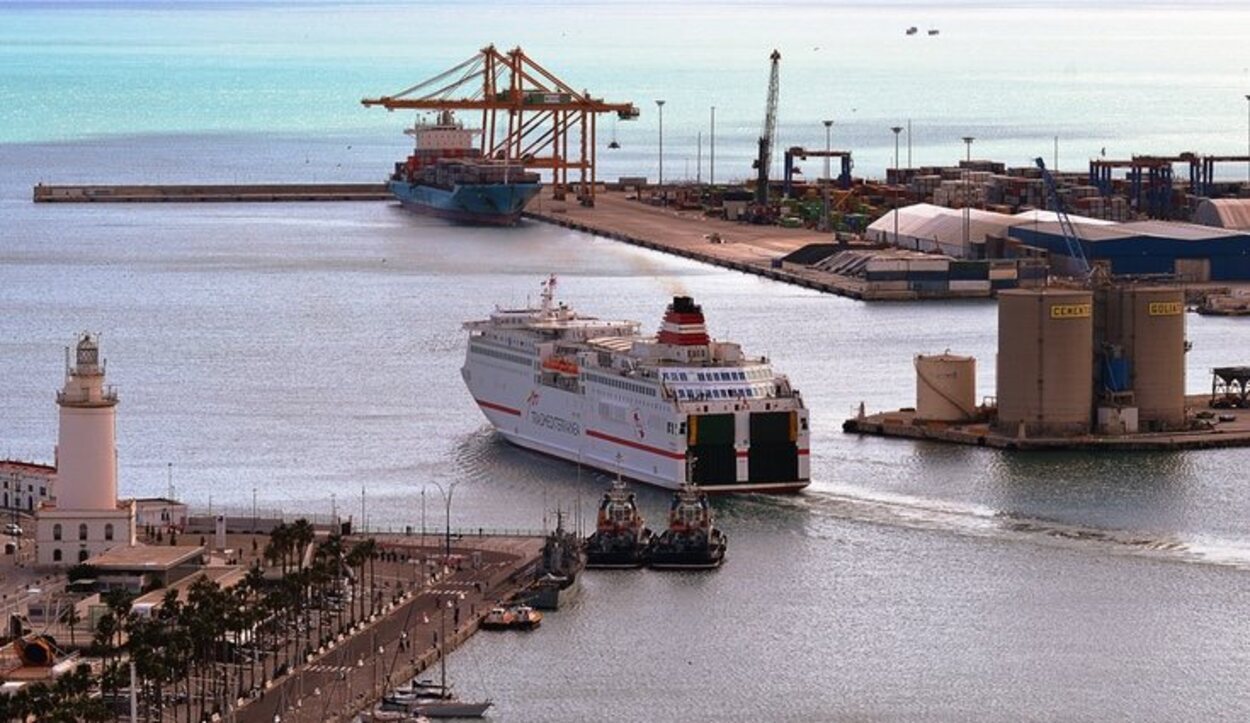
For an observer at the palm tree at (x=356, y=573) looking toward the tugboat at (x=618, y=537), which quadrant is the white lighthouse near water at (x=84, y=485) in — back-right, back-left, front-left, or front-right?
back-left

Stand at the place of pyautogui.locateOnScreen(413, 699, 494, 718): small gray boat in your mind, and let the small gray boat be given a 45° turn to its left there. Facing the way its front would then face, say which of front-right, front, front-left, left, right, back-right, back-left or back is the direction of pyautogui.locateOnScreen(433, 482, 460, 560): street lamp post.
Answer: front-left

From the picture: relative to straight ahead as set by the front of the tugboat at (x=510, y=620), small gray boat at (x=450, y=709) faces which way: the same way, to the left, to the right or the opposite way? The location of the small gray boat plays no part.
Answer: the same way

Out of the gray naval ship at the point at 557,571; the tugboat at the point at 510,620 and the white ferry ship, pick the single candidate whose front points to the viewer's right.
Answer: the tugboat at the point at 510,620

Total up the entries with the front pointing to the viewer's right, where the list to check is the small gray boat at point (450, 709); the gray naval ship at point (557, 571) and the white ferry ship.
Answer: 1

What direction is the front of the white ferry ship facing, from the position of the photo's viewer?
facing away from the viewer and to the left of the viewer

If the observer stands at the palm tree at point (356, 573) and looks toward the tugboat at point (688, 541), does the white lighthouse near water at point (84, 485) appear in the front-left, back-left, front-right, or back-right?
back-left

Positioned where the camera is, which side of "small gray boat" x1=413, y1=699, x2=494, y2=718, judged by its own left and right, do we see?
right

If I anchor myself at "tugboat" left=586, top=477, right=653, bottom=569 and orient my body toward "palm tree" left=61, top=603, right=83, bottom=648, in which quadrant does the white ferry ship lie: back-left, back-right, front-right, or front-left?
back-right

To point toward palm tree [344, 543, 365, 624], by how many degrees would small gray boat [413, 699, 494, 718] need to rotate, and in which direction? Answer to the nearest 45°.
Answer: approximately 90° to its left
